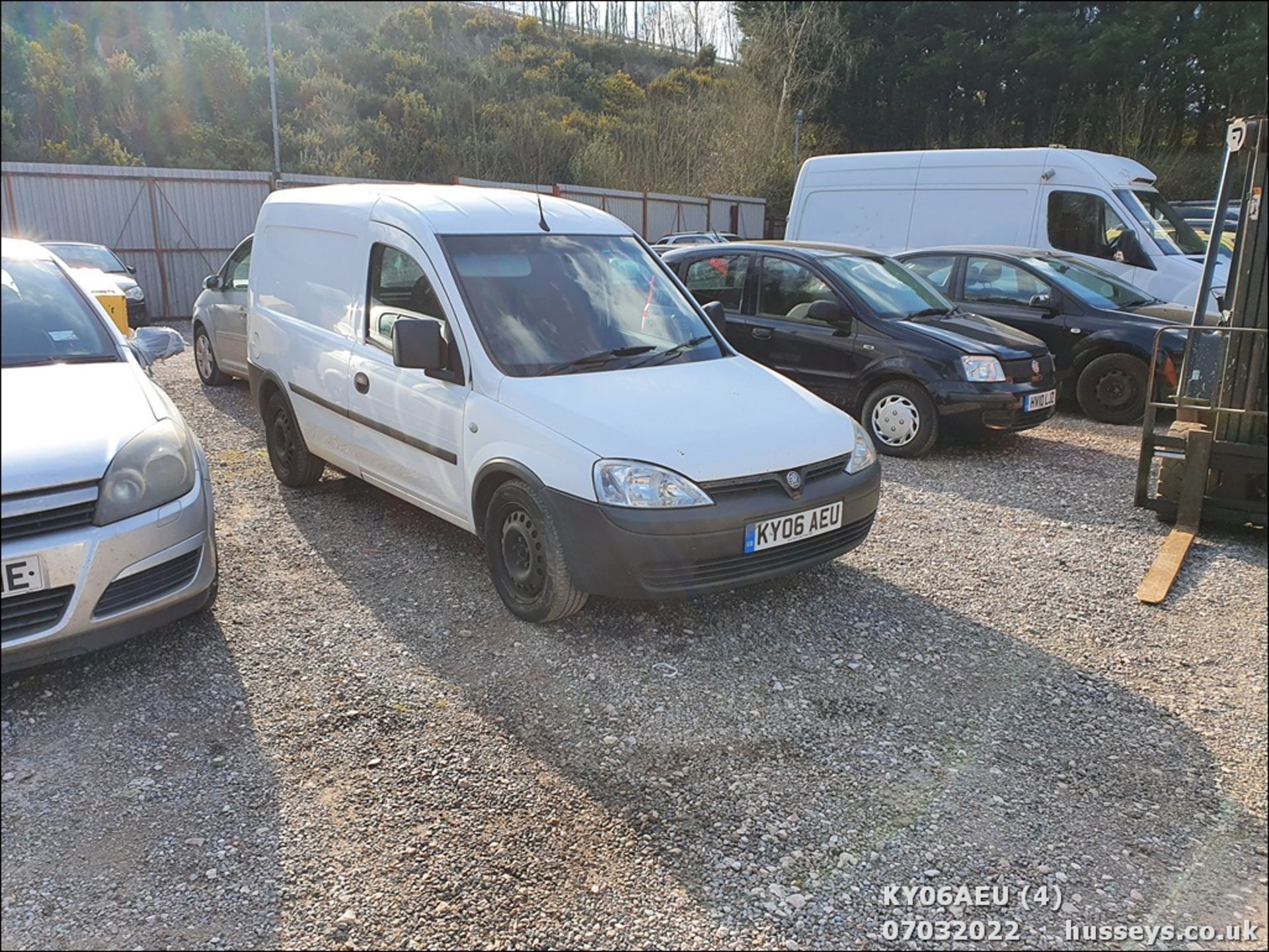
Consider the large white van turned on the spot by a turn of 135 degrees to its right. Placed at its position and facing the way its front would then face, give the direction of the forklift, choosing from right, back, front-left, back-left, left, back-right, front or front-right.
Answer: left

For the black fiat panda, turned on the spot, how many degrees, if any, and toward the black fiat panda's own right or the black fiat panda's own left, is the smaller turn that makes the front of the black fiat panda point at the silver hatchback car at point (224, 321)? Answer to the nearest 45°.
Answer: approximately 135° to the black fiat panda's own right

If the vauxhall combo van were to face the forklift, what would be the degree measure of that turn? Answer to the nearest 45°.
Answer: approximately 45° to its left

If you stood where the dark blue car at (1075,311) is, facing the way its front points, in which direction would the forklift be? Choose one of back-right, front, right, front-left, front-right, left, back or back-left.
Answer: front-right

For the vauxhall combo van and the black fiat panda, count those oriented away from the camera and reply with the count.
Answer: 0

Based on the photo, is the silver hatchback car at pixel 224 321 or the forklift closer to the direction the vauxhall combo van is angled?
the forklift

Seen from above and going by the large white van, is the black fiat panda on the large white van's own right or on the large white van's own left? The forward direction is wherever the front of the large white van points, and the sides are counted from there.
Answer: on the large white van's own right

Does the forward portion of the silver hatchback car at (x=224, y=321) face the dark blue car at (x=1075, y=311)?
no

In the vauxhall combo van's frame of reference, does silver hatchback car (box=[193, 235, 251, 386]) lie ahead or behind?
behind

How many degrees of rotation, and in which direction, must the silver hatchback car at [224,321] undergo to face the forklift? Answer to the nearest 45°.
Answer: approximately 180°

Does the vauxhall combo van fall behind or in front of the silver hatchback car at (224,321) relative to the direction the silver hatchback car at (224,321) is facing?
behind

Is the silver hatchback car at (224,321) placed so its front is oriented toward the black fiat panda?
no

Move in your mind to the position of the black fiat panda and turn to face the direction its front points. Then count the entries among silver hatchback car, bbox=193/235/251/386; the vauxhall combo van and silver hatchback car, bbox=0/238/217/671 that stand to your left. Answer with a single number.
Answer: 0

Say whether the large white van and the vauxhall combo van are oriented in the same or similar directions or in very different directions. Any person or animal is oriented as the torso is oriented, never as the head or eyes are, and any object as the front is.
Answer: same or similar directions

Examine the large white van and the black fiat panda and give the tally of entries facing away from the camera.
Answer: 0

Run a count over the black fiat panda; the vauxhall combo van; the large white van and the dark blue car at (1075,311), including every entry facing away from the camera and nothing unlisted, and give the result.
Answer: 0

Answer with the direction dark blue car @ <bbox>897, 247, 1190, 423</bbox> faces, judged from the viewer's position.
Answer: facing the viewer and to the right of the viewer
